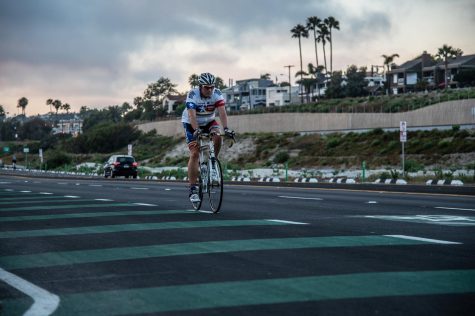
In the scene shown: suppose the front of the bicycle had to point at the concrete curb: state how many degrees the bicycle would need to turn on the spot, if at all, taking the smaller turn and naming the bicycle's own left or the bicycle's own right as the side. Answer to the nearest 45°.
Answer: approximately 135° to the bicycle's own left

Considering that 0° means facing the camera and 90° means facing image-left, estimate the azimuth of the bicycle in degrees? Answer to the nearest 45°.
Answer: approximately 0°
